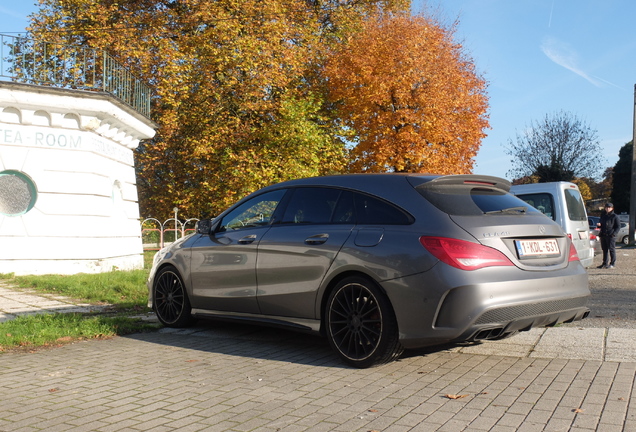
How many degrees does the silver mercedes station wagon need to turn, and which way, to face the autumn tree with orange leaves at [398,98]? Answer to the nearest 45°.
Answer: approximately 45° to its right

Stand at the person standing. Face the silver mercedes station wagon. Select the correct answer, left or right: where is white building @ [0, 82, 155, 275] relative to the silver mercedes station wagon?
right

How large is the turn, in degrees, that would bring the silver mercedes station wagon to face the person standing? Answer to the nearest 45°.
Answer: approximately 90° to its right

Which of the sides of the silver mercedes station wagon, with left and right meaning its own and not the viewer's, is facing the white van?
right

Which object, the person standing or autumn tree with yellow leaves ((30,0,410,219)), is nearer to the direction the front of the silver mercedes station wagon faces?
the autumn tree with yellow leaves

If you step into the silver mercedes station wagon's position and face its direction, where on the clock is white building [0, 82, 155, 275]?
The white building is roughly at 12 o'clock from the silver mercedes station wagon.

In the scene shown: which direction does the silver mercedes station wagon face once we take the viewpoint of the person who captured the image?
facing away from the viewer and to the left of the viewer

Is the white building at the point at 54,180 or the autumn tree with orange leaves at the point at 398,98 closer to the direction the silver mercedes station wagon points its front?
the white building
